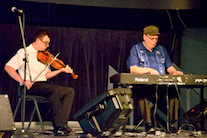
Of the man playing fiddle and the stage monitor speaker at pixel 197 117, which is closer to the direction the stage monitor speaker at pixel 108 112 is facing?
the man playing fiddle

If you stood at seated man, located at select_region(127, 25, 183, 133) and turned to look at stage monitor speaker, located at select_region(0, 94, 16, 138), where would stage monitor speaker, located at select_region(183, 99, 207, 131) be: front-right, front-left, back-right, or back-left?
back-left

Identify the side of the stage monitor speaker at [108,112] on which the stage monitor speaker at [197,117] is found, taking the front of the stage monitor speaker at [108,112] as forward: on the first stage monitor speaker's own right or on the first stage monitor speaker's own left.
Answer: on the first stage monitor speaker's own right

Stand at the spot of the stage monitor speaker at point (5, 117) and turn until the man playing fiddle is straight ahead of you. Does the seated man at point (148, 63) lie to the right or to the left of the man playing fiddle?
right

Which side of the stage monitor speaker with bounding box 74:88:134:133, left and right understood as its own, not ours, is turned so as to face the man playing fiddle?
front

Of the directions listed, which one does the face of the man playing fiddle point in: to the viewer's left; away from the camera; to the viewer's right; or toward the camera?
to the viewer's right

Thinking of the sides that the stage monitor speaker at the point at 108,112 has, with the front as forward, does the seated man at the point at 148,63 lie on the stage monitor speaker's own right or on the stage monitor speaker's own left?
on the stage monitor speaker's own right

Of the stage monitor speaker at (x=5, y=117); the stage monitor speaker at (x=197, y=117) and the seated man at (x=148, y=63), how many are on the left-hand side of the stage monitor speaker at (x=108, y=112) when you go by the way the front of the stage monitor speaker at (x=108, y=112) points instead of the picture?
1

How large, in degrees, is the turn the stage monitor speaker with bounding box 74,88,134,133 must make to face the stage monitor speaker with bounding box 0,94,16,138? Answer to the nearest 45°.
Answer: approximately 90° to its left

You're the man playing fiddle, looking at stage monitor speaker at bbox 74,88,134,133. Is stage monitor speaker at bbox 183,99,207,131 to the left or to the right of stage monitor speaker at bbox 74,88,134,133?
left

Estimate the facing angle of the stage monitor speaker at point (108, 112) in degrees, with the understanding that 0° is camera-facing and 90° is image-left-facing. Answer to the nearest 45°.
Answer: approximately 135°
